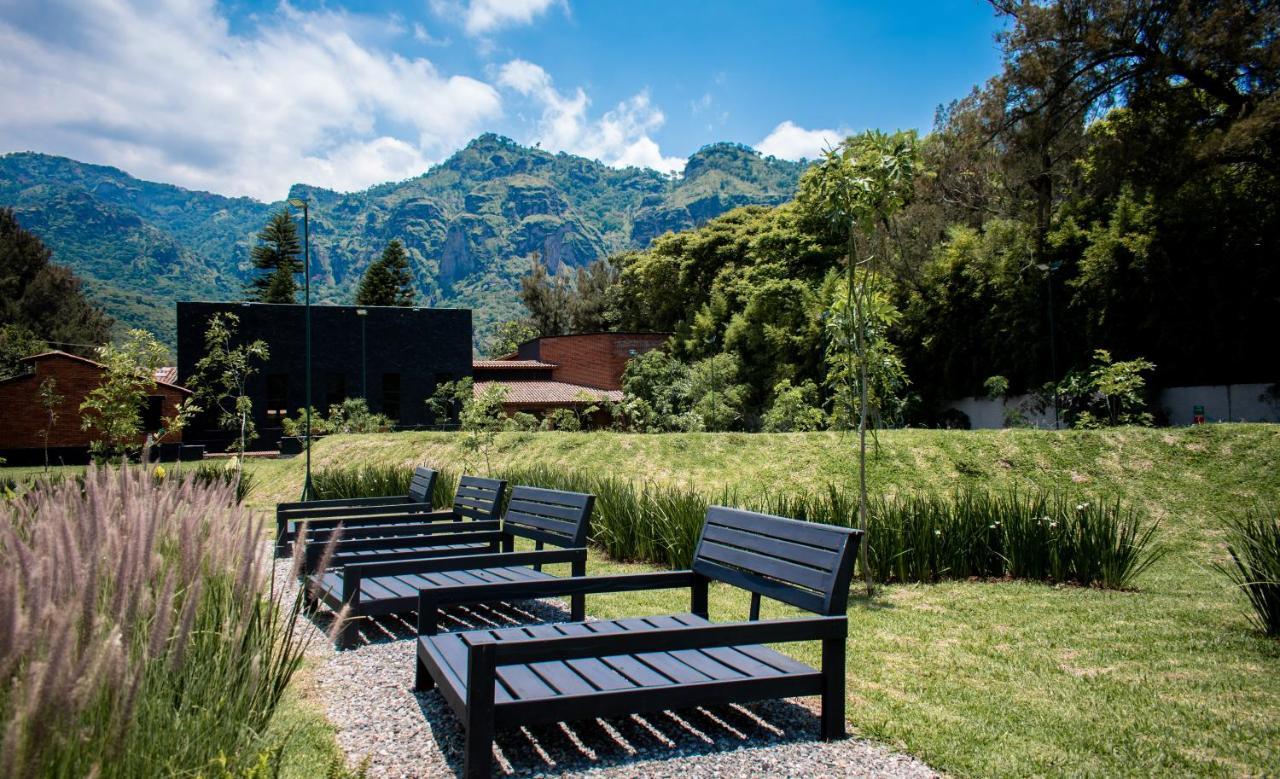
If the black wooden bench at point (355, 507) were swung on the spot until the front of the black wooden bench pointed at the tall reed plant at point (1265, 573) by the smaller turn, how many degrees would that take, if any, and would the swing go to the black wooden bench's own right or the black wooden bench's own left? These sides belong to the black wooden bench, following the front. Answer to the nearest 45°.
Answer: approximately 135° to the black wooden bench's own left

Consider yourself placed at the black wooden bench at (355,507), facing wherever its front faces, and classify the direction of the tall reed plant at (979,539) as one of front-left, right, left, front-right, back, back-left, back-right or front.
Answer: back-left

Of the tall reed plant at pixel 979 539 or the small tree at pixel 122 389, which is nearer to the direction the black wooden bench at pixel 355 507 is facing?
the small tree

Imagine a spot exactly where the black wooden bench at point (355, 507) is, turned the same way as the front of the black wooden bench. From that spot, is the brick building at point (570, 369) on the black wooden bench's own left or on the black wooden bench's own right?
on the black wooden bench's own right

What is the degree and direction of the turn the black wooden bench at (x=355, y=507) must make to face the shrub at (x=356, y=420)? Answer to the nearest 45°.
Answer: approximately 90° to its right

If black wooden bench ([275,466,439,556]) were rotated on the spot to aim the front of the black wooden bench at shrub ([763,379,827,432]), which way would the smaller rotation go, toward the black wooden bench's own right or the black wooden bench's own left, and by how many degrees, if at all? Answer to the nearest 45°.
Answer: approximately 135° to the black wooden bench's own right

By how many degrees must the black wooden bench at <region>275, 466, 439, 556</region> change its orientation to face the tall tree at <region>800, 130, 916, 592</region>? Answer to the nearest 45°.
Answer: approximately 135° to its left

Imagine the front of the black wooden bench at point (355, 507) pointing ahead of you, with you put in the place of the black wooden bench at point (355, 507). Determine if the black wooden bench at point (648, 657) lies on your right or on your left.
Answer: on your left

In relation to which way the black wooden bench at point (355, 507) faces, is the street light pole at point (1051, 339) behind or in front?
behind

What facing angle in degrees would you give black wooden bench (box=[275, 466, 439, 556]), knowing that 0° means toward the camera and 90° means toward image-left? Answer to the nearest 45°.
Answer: approximately 90°
